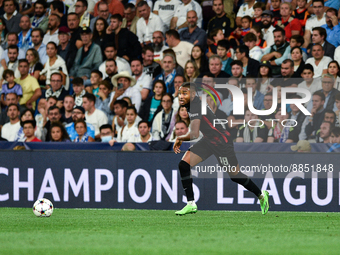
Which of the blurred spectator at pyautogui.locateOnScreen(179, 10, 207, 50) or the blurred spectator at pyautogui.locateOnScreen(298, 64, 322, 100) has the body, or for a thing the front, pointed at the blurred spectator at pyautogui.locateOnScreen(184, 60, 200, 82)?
the blurred spectator at pyautogui.locateOnScreen(179, 10, 207, 50)

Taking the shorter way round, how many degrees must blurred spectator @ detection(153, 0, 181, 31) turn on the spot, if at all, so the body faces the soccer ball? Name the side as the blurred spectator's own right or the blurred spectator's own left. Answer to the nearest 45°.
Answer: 0° — they already face it

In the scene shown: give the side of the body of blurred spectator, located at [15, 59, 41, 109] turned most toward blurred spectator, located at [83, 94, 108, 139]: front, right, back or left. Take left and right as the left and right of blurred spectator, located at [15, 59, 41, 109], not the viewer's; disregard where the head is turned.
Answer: left

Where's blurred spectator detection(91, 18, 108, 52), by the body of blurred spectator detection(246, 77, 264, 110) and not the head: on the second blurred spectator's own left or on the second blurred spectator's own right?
on the second blurred spectator's own right

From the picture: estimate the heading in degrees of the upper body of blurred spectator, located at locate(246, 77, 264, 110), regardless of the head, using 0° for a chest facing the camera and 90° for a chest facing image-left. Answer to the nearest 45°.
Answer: approximately 45°

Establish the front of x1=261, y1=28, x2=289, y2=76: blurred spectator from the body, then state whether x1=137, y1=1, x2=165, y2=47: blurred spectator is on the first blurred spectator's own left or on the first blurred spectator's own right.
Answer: on the first blurred spectator's own right

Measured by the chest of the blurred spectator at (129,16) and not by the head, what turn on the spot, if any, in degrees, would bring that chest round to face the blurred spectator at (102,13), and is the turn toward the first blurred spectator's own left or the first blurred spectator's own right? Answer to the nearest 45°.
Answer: approximately 45° to the first blurred spectator's own right
